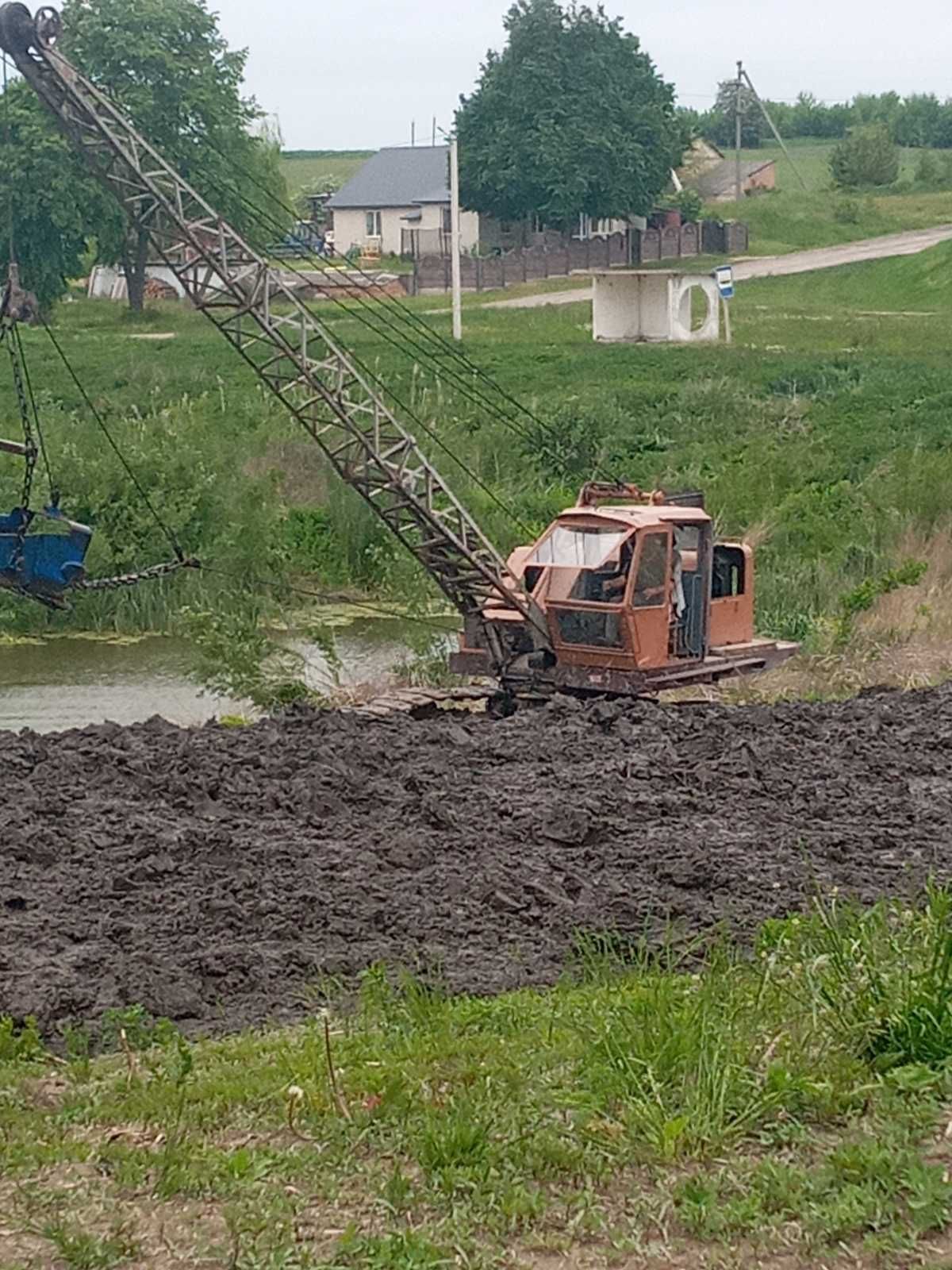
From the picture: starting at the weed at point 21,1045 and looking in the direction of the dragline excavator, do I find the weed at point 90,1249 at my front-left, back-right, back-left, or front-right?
back-right

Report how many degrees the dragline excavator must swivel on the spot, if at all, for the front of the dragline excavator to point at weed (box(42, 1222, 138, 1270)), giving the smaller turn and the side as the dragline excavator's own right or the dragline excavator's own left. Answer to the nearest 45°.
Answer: approximately 45° to the dragline excavator's own left

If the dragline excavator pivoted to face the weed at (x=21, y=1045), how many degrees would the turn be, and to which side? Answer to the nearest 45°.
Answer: approximately 45° to its left

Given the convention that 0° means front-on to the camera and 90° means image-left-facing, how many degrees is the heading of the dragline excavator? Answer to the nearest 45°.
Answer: approximately 45°
